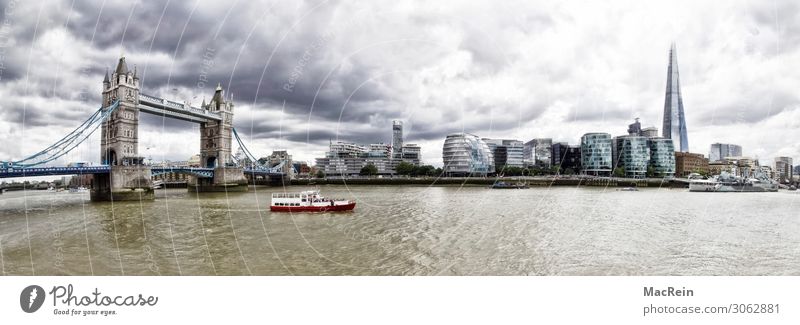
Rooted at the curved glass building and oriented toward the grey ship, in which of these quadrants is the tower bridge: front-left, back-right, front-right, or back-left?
back-right

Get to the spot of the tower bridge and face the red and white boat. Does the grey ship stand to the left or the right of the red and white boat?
left

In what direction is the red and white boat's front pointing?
to the viewer's right

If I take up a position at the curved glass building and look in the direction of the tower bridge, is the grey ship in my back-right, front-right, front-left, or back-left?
back-left

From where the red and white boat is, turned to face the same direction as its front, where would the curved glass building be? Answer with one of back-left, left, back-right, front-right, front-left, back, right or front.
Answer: front-left

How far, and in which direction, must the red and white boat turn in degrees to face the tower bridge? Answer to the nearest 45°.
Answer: approximately 135° to its left

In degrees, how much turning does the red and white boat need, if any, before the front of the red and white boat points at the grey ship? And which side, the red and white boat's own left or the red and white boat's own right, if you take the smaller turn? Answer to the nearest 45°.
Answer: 0° — it already faces it
